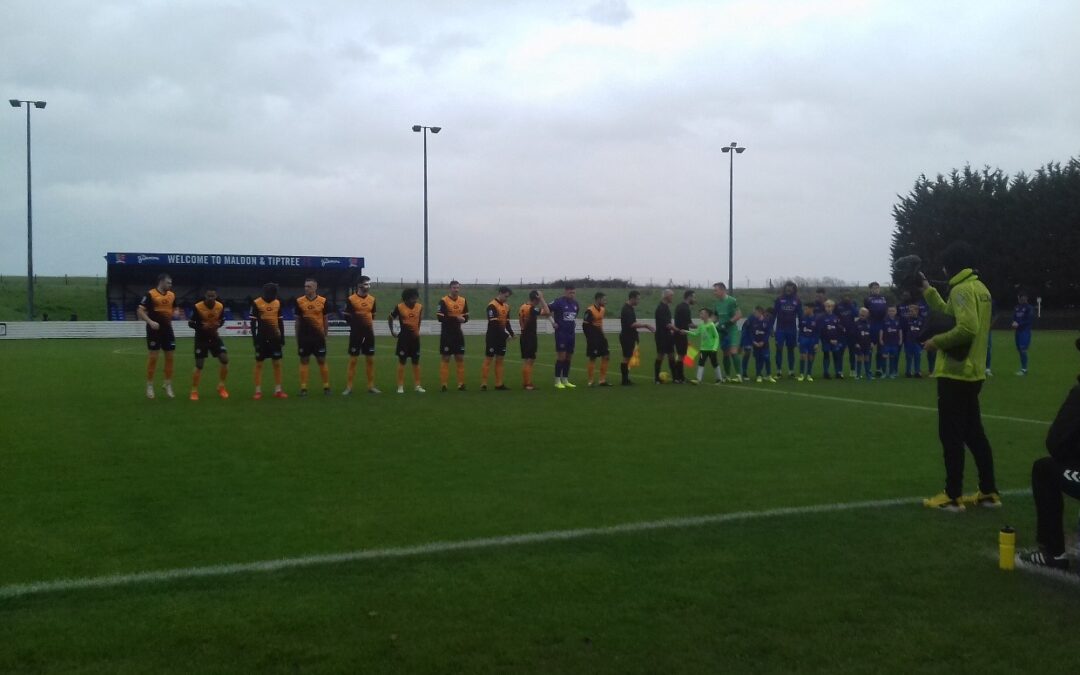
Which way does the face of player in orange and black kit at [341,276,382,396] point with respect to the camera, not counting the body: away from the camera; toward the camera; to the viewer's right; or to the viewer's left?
toward the camera

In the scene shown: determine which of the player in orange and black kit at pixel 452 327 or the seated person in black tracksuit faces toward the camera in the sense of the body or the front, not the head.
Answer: the player in orange and black kit

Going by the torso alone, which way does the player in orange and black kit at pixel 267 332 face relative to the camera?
toward the camera

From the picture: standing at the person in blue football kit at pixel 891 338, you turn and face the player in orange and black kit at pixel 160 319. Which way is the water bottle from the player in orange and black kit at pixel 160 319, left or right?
left

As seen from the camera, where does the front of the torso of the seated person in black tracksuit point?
to the viewer's left

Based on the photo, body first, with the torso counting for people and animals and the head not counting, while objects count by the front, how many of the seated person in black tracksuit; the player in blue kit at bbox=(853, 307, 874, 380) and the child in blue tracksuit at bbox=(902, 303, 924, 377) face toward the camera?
2

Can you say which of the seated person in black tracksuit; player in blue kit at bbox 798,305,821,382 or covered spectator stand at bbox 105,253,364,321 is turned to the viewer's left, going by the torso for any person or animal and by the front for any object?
the seated person in black tracksuit

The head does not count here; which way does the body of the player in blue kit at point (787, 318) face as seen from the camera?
toward the camera

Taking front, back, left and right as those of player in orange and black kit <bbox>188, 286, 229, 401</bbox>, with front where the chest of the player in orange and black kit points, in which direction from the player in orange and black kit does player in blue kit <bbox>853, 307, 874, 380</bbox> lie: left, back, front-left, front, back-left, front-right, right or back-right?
left

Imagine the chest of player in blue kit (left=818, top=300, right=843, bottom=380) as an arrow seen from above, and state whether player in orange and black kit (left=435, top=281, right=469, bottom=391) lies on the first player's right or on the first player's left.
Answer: on the first player's right

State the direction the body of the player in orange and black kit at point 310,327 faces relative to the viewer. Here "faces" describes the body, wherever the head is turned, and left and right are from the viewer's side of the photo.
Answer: facing the viewer

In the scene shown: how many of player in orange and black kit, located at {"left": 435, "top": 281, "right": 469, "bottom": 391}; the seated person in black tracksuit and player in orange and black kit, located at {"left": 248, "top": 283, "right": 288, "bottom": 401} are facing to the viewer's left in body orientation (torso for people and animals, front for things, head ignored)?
1

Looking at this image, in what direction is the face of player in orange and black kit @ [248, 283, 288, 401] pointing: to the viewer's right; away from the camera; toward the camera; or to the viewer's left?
toward the camera

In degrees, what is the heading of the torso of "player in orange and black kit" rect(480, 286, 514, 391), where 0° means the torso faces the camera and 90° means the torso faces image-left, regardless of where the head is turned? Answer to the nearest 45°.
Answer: approximately 315°

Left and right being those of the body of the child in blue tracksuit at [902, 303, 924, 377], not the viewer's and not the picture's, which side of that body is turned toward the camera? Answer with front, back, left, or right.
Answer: front

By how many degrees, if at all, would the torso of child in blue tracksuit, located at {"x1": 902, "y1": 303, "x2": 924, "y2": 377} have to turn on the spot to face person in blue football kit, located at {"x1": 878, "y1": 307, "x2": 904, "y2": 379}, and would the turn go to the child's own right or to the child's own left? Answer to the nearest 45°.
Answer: approximately 45° to the child's own right

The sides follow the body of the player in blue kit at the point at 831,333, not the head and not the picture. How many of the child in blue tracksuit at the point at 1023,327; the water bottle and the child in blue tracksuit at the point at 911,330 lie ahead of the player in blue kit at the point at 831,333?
1

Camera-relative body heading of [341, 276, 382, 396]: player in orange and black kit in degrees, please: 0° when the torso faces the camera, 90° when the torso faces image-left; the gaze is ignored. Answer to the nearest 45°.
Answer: approximately 315°
